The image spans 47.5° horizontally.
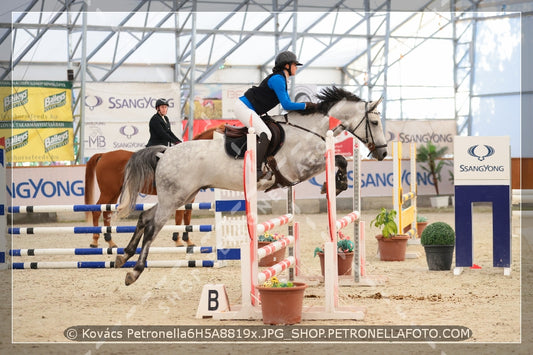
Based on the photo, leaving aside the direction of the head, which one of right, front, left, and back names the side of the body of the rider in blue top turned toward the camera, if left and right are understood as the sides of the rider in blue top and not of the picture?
right

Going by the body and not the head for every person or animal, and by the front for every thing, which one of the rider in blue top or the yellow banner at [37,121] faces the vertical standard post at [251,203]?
the yellow banner

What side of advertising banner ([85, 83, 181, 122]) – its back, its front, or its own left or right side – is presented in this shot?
front

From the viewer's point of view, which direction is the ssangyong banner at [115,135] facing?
toward the camera

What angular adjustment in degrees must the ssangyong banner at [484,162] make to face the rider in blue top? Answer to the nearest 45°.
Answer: approximately 45° to its right

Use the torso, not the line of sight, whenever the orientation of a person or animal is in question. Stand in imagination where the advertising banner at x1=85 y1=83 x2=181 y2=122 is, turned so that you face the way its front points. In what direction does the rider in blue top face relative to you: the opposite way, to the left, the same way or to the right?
to the left

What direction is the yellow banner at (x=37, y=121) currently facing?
toward the camera

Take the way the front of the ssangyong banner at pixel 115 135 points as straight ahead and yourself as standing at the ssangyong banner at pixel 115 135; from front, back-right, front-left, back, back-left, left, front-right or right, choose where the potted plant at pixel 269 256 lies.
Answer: front

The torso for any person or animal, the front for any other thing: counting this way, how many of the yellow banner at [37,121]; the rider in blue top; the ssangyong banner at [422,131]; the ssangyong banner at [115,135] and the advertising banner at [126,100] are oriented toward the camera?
4

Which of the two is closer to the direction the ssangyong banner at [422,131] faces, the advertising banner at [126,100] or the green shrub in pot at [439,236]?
the green shrub in pot

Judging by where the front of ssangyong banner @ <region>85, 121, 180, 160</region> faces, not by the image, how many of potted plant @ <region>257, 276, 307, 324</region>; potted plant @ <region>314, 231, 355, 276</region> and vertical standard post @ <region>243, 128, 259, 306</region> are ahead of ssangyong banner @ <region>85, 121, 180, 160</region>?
3

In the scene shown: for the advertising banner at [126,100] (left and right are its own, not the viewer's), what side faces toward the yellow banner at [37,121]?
right

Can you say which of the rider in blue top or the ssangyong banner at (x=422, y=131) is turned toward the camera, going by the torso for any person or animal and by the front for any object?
the ssangyong banner

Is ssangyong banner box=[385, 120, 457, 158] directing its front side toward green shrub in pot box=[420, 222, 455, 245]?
yes

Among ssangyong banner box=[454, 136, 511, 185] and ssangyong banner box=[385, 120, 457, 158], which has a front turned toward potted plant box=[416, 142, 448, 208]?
ssangyong banner box=[385, 120, 457, 158]

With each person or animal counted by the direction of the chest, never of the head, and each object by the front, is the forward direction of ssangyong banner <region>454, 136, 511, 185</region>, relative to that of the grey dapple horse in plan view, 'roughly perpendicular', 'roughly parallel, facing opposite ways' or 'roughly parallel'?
roughly perpendicular

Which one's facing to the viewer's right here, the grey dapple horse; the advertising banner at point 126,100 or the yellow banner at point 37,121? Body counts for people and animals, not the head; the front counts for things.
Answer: the grey dapple horse
